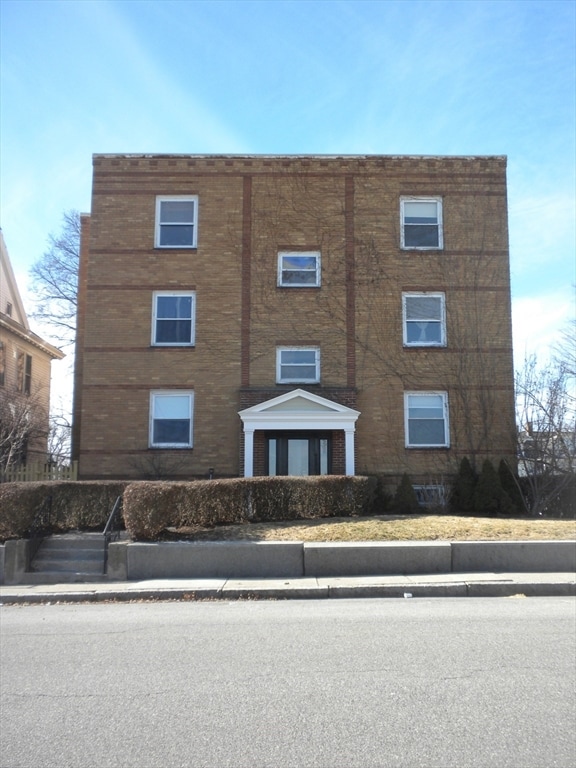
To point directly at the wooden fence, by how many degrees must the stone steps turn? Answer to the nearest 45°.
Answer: approximately 180°

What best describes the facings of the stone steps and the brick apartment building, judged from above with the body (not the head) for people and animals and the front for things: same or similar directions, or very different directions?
same or similar directions

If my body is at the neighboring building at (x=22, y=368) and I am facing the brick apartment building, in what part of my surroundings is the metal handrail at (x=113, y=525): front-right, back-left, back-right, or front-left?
front-right

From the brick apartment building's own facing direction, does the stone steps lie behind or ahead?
ahead

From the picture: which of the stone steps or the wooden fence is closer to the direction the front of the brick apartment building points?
the stone steps

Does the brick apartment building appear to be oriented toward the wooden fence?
no

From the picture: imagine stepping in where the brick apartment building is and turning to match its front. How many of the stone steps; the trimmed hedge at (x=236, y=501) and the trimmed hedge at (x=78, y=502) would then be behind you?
0

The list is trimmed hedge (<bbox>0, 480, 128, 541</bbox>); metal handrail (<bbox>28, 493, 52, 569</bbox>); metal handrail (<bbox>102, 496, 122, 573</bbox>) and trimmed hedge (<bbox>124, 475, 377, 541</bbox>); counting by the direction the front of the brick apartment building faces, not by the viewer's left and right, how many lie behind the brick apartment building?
0

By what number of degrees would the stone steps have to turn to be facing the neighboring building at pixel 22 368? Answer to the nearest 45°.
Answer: approximately 180°

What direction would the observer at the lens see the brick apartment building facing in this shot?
facing the viewer

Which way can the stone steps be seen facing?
toward the camera

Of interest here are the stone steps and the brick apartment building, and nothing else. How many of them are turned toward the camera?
2

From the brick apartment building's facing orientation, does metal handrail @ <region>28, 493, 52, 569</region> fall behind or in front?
in front

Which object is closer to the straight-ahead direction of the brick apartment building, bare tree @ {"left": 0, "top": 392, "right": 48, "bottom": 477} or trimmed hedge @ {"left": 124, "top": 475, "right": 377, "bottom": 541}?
the trimmed hedge

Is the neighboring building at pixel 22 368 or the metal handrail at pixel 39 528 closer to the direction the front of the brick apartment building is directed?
the metal handrail

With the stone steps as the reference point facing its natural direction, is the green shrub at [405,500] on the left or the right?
on its left

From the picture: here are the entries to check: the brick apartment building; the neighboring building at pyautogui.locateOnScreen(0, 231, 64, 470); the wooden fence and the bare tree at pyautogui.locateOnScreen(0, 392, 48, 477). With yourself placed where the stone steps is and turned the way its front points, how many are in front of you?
0
